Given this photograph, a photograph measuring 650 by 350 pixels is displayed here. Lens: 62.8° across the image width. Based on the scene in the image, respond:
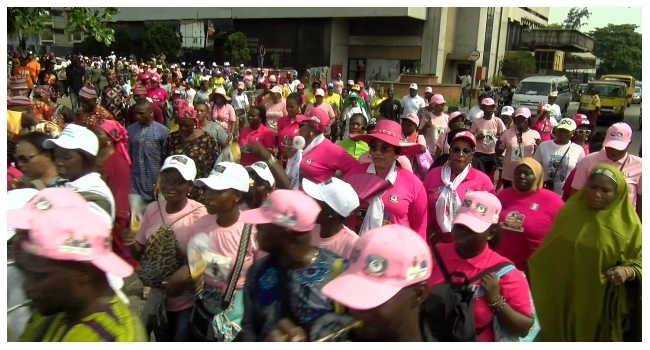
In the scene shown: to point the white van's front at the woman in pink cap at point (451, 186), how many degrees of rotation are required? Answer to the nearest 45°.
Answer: approximately 45° to its left

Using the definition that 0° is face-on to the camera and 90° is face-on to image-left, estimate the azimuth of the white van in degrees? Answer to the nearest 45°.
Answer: approximately 45°

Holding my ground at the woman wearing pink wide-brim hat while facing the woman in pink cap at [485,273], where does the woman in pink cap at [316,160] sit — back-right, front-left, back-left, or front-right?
back-right

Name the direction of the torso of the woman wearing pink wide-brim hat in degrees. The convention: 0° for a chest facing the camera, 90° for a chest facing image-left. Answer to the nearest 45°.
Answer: approximately 45°

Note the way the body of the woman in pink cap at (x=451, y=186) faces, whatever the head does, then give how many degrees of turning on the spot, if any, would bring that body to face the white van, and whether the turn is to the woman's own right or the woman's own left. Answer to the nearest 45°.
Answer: approximately 180°

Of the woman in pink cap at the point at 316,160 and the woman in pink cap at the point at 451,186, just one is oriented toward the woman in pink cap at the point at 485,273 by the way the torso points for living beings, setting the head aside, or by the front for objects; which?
the woman in pink cap at the point at 451,186

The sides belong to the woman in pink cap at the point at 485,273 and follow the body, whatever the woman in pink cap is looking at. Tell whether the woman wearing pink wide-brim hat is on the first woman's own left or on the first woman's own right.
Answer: on the first woman's own right
